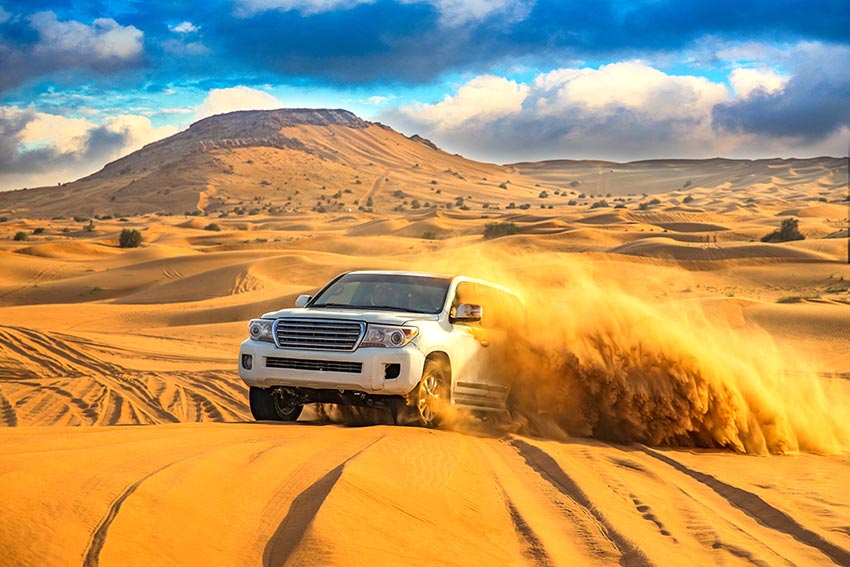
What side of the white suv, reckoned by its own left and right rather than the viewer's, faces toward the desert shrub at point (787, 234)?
back

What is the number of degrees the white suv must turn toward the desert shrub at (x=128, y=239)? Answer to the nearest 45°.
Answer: approximately 135° to its right

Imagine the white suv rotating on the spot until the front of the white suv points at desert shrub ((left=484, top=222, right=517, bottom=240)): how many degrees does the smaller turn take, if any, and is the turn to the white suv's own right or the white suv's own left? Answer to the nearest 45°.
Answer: approximately 135° to the white suv's own right

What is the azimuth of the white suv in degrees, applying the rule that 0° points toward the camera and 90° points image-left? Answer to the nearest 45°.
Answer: approximately 45°

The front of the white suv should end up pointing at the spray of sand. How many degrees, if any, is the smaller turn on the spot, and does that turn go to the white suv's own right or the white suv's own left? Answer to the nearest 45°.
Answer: approximately 135° to the white suv's own left
